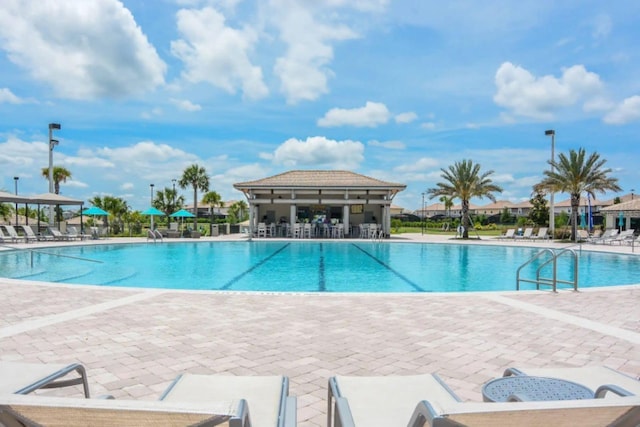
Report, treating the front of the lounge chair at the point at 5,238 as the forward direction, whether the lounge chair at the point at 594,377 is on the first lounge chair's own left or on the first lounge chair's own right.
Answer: on the first lounge chair's own right

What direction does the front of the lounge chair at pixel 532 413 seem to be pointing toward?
away from the camera

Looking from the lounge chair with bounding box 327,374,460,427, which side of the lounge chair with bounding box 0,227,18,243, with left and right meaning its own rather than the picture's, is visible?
right

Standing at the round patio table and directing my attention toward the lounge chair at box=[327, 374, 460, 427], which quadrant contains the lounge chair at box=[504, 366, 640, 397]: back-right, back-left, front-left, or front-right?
back-right

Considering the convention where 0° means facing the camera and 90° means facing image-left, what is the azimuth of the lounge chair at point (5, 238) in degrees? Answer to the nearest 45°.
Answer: approximately 270°

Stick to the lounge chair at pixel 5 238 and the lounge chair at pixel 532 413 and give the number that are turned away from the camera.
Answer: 1

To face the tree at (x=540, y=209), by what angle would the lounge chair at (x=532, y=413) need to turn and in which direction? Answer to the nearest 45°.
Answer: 0° — it already faces it

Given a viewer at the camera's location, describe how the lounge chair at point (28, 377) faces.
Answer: facing away from the viewer and to the right of the viewer

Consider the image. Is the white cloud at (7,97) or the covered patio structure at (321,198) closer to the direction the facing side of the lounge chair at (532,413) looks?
the covered patio structure

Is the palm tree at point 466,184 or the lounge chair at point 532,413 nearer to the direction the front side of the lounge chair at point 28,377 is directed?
the palm tree
